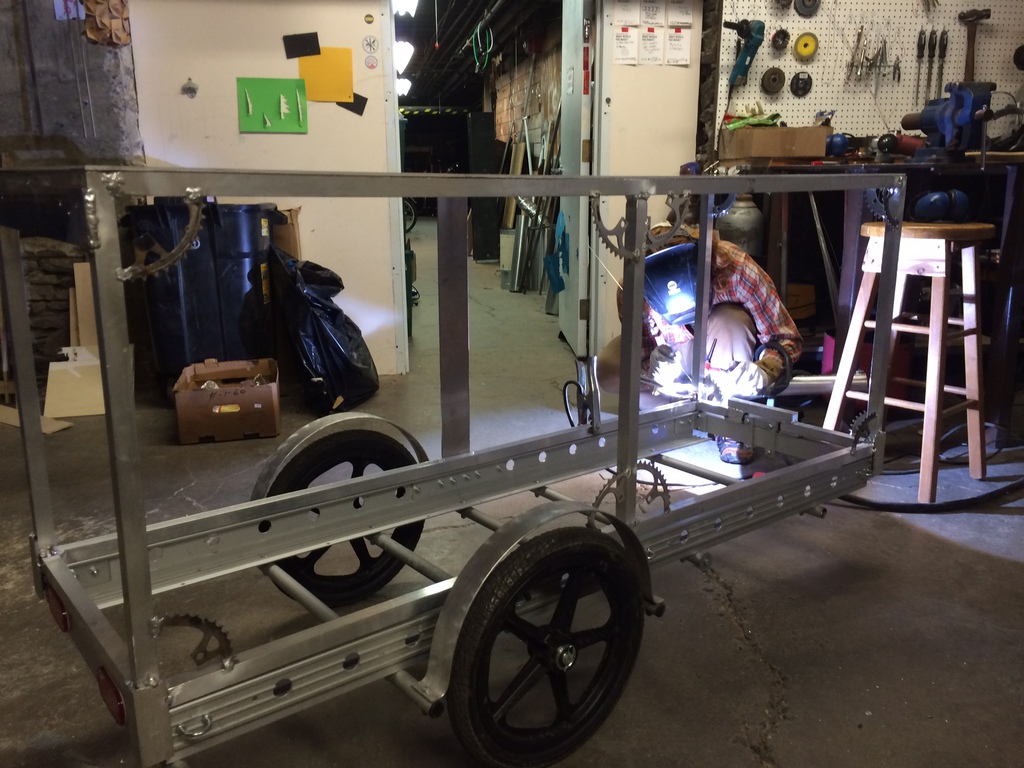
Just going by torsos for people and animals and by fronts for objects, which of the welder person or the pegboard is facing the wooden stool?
the pegboard

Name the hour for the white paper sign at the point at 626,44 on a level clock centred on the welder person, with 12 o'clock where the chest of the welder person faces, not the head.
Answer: The white paper sign is roughly at 4 o'clock from the welder person.

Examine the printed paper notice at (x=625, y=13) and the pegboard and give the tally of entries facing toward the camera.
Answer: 2

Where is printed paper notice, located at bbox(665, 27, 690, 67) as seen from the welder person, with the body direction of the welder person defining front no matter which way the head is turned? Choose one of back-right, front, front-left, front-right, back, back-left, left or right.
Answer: back-right

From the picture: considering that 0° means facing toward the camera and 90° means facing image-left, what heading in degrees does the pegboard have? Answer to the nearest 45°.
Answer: approximately 0°

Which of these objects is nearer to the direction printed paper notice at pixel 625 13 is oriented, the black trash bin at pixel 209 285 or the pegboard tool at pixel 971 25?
the black trash bin

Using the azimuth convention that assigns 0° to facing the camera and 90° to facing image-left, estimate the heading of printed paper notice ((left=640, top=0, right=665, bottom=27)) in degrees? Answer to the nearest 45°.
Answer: approximately 0°
